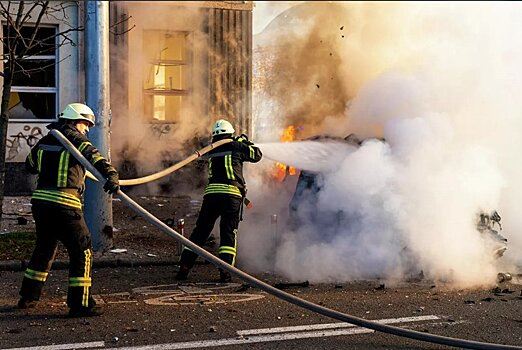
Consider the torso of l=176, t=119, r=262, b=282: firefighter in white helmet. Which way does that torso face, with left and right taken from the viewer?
facing away from the viewer and to the right of the viewer

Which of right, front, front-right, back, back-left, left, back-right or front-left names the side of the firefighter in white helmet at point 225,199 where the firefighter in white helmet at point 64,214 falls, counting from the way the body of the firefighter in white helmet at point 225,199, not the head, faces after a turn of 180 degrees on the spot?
front

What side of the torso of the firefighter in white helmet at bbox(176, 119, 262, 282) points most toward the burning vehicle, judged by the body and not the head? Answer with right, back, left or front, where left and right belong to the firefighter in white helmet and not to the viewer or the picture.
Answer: front

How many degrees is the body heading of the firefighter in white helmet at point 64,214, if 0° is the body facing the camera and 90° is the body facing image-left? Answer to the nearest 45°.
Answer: approximately 225°

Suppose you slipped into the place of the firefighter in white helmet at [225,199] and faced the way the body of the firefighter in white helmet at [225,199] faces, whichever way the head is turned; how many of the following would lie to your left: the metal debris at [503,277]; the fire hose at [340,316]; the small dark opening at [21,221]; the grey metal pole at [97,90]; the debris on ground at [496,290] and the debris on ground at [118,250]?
3

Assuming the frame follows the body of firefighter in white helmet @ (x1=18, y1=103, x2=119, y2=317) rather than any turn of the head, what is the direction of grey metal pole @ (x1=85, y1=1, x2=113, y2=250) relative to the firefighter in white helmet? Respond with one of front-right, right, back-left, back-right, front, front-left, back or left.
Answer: front-left

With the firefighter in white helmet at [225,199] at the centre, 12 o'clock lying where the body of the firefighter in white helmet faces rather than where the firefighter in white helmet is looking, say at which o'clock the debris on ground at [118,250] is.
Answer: The debris on ground is roughly at 9 o'clock from the firefighter in white helmet.

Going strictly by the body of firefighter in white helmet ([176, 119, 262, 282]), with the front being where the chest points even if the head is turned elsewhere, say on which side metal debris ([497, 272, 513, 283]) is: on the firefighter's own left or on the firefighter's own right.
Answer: on the firefighter's own right

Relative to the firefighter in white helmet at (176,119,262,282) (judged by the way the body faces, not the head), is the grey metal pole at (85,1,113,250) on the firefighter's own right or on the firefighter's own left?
on the firefighter's own left

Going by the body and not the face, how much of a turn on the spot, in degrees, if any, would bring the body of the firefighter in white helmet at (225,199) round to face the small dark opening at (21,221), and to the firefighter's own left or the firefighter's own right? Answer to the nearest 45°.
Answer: approximately 90° to the firefighter's own left

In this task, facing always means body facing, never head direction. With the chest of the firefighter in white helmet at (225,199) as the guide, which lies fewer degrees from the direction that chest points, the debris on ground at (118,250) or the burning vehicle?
the burning vehicle
